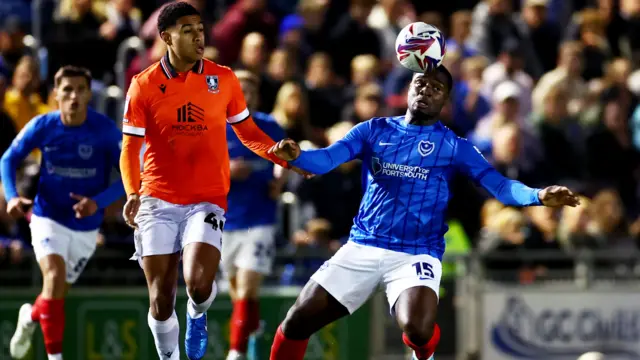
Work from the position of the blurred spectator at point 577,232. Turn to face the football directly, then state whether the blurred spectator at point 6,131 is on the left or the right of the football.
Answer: right

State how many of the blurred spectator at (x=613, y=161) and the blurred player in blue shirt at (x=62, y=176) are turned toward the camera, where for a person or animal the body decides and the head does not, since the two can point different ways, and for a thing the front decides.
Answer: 2

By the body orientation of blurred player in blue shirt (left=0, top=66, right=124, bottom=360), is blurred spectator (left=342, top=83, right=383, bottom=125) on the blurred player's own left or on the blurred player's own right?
on the blurred player's own left

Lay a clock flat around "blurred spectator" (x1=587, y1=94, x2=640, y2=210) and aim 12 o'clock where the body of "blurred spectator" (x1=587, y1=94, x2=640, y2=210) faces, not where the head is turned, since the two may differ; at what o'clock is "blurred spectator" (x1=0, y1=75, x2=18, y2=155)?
"blurred spectator" (x1=0, y1=75, x2=18, y2=155) is roughly at 2 o'clock from "blurred spectator" (x1=587, y1=94, x2=640, y2=210).

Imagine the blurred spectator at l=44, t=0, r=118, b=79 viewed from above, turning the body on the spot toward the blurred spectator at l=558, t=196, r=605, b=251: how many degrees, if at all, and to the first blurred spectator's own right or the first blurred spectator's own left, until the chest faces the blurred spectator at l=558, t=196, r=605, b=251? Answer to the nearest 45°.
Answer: approximately 90° to the first blurred spectator's own left

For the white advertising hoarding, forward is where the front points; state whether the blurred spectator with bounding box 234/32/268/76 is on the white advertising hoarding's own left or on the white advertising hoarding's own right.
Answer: on the white advertising hoarding's own right

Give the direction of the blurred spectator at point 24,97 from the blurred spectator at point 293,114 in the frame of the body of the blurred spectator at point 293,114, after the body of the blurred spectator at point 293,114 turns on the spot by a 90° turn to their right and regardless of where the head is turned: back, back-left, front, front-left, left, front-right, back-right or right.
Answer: front

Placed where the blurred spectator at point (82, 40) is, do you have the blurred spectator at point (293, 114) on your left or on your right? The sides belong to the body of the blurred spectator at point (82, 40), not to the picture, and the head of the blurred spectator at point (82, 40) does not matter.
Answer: on your left
